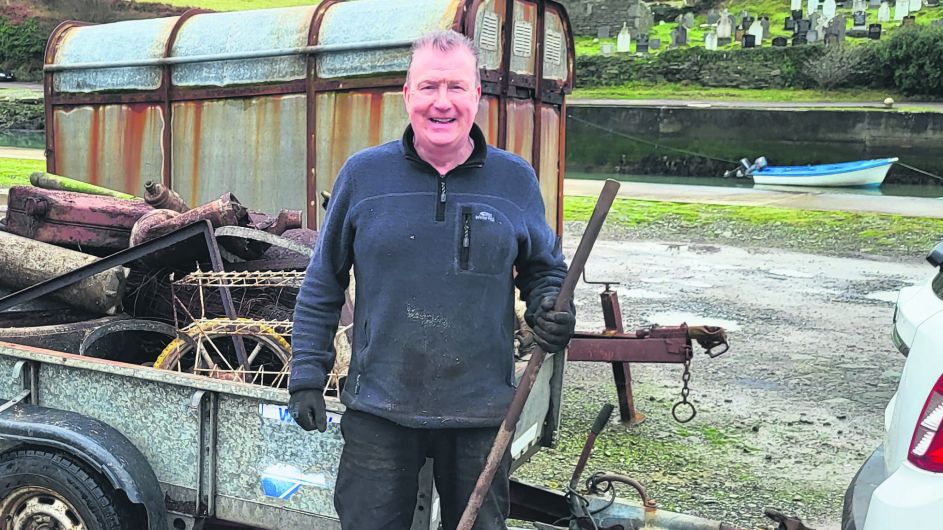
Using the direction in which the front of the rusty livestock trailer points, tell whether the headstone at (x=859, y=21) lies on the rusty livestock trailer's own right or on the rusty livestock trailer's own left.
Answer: on the rusty livestock trailer's own left

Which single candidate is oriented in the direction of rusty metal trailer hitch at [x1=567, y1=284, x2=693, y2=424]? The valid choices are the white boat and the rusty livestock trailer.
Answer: the rusty livestock trailer

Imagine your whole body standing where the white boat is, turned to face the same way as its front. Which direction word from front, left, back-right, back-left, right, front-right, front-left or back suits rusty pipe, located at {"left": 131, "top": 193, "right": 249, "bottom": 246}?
right

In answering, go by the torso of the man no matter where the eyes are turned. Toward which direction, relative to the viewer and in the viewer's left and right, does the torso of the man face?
facing the viewer

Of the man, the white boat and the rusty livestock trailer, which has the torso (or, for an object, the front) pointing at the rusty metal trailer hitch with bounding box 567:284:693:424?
the rusty livestock trailer

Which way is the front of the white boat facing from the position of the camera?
facing to the right of the viewer

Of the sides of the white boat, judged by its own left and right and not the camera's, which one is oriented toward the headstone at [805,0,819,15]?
left

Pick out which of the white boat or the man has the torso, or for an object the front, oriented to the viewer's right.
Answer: the white boat

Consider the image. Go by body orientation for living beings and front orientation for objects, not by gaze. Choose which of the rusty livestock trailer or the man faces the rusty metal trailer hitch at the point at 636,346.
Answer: the rusty livestock trailer

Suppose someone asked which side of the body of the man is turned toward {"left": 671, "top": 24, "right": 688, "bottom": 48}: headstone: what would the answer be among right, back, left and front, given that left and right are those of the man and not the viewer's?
back

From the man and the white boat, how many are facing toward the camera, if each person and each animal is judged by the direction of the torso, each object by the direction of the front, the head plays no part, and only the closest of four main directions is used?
1

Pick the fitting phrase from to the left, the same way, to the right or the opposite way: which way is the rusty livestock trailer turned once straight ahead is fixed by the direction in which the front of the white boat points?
the same way

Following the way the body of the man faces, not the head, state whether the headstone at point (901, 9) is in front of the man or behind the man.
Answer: behind

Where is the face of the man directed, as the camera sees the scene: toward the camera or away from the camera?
toward the camera

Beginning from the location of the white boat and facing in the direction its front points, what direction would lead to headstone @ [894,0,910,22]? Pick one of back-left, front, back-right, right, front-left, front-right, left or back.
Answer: left

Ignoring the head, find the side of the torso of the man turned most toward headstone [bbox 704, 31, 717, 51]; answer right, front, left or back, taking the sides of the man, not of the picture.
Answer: back

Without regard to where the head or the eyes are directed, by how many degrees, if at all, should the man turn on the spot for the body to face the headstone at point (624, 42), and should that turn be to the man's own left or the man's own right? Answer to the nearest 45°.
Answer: approximately 180°
